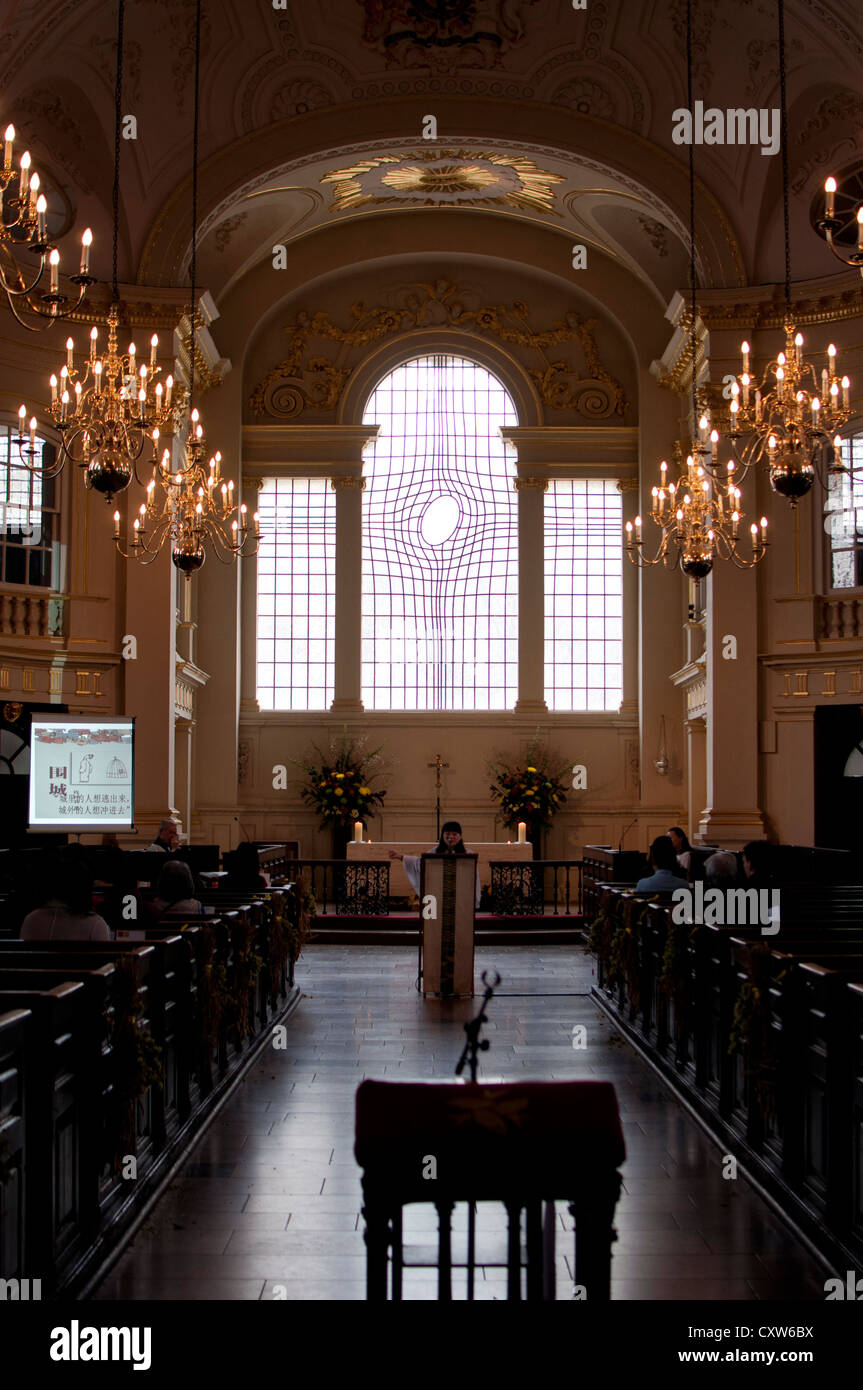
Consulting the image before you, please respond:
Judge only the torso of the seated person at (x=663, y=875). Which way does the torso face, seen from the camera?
away from the camera

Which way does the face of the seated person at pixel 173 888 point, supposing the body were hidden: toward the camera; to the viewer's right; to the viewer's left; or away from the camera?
away from the camera

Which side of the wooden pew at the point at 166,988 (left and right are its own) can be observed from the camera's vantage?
back

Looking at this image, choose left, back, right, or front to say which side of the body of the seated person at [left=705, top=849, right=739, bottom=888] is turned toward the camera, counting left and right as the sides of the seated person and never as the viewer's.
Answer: back

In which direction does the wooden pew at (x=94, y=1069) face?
away from the camera

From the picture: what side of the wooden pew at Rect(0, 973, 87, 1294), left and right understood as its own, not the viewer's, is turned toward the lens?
back

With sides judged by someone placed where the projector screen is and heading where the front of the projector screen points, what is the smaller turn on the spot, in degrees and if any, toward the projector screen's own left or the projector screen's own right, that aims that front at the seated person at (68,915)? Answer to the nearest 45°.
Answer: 0° — it already faces them

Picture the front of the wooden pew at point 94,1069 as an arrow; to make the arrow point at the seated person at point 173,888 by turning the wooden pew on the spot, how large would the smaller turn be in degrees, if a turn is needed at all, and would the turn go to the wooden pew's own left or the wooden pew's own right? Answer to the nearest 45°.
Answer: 0° — it already faces them

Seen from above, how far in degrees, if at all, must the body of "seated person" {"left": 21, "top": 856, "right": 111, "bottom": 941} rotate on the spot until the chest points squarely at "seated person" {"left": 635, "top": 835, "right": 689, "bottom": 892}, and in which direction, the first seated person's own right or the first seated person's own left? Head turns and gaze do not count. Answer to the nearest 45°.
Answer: approximately 45° to the first seated person's own right
